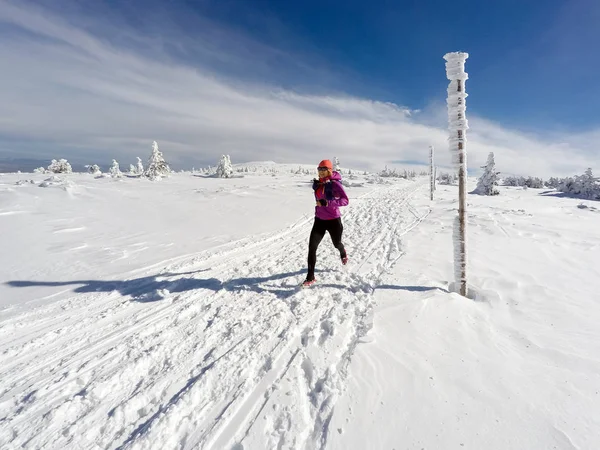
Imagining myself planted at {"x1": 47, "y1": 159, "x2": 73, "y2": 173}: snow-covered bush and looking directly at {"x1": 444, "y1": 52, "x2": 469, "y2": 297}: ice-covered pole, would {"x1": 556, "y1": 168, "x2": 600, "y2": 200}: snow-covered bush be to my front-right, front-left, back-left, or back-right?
front-left

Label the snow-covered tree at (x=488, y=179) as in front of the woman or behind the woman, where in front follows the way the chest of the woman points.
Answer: behind

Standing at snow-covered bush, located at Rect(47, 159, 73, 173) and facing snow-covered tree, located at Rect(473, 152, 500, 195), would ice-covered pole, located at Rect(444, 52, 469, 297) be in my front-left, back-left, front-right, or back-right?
front-right

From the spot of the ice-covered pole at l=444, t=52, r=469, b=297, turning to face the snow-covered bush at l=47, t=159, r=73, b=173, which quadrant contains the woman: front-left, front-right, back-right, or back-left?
front-left

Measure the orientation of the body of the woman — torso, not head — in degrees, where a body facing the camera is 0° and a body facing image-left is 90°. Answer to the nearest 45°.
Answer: approximately 45°

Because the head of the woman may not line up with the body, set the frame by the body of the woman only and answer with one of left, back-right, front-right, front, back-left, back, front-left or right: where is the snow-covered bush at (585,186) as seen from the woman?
back
